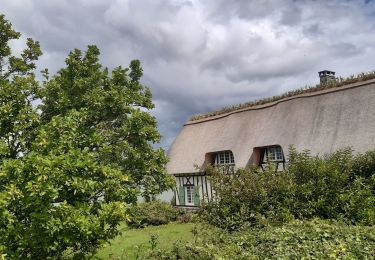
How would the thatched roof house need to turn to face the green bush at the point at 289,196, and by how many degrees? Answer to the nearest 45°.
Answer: approximately 45° to its left

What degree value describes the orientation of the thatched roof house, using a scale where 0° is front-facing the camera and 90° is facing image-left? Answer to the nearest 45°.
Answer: approximately 45°

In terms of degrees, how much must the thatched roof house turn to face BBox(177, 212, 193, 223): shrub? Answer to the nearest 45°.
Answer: approximately 45° to its right

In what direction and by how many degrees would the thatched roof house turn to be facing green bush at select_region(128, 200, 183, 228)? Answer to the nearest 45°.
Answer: approximately 45° to its right

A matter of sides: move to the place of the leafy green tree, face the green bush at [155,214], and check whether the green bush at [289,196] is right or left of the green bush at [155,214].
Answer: right
